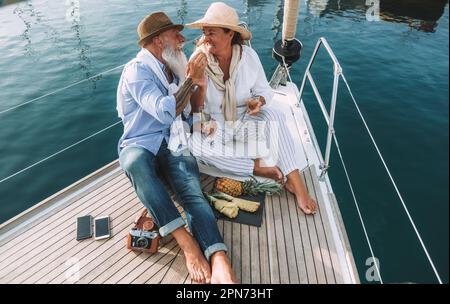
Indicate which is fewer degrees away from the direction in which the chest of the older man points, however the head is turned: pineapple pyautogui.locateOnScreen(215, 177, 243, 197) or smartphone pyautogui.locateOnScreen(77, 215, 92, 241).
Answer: the pineapple

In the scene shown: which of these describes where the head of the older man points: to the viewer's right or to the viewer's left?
to the viewer's right

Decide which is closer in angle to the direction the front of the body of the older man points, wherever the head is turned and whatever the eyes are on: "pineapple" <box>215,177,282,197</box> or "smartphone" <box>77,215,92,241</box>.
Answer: the pineapple

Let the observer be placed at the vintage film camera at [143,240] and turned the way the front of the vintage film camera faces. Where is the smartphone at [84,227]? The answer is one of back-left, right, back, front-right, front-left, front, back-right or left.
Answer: back-right

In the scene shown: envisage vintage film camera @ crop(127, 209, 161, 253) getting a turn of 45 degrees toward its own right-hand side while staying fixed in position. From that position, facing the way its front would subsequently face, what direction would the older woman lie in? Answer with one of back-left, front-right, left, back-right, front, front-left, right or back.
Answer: back

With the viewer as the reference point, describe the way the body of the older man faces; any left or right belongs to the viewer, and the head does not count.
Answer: facing the viewer and to the right of the viewer

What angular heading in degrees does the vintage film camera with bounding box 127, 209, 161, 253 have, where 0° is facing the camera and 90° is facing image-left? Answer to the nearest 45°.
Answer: approximately 0°

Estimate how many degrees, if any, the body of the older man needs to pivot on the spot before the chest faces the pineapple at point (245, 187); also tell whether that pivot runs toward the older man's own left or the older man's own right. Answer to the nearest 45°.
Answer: approximately 45° to the older man's own left

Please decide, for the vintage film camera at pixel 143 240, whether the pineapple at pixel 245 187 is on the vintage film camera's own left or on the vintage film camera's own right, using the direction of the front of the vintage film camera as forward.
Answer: on the vintage film camera's own left
